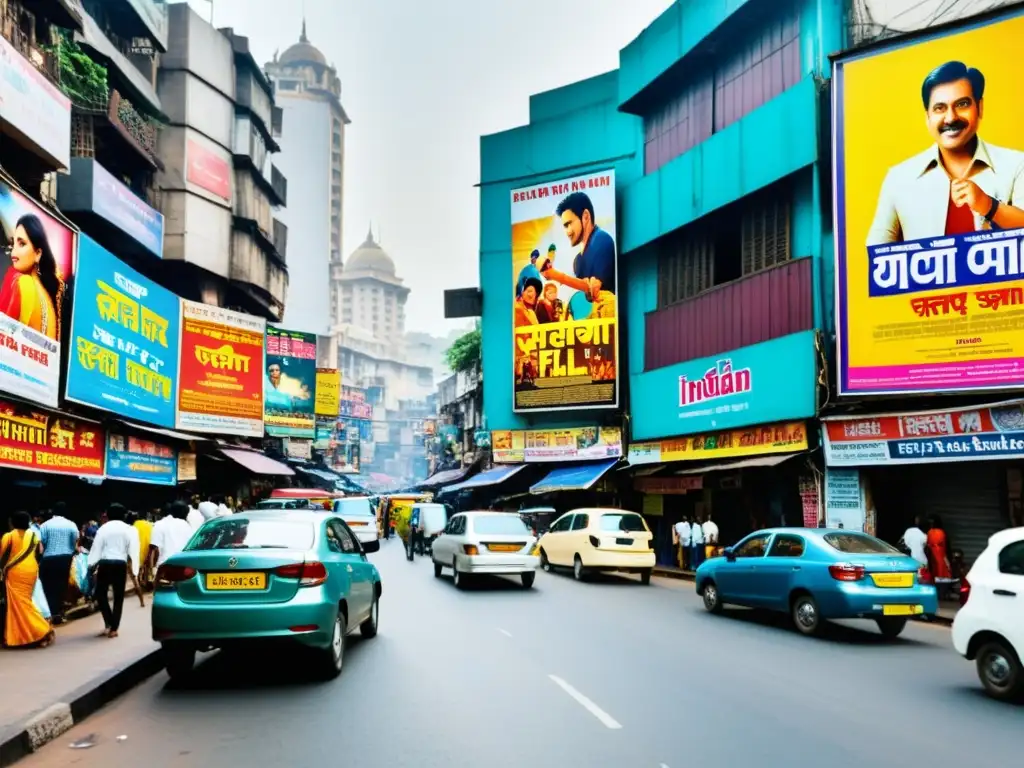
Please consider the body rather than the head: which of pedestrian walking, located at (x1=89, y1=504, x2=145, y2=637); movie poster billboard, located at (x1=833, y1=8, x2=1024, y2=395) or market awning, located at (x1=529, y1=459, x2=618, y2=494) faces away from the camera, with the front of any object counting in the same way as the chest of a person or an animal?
the pedestrian walking

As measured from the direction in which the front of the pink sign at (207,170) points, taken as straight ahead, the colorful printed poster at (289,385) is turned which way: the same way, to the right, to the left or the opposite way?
the same way

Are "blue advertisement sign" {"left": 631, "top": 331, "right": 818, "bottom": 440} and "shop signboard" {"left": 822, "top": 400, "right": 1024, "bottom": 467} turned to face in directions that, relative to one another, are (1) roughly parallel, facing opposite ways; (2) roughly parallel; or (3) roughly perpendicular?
roughly parallel

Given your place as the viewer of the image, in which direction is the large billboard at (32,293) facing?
facing the viewer and to the right of the viewer

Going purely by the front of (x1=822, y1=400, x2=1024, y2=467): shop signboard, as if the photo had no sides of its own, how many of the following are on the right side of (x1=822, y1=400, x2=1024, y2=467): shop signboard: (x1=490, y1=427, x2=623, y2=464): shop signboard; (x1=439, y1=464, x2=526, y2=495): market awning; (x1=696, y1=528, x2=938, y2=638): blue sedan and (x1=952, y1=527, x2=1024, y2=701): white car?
2

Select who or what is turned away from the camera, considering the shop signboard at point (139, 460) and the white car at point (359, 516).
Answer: the white car

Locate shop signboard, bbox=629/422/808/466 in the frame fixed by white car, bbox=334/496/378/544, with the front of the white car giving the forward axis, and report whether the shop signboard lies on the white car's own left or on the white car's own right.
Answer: on the white car's own right

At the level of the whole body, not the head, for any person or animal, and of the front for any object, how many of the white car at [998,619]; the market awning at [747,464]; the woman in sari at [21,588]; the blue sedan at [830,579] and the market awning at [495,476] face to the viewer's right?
1

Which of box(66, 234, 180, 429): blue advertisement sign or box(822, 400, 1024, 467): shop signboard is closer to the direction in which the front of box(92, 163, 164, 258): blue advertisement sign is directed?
the shop signboard

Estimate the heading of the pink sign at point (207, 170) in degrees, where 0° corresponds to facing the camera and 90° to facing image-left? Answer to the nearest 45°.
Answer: approximately 315°

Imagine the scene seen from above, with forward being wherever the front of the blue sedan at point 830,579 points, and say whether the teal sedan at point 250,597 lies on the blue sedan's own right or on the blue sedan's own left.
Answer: on the blue sedan's own left

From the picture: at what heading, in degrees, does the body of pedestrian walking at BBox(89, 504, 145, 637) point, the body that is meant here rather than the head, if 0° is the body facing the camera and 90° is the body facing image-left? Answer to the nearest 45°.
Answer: approximately 180°

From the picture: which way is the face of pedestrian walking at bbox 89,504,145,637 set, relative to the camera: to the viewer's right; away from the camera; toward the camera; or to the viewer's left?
away from the camera

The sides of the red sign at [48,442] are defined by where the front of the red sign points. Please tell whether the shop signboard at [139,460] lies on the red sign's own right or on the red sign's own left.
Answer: on the red sign's own left

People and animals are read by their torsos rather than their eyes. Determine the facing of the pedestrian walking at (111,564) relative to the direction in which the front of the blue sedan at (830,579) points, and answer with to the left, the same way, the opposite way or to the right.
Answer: the same way

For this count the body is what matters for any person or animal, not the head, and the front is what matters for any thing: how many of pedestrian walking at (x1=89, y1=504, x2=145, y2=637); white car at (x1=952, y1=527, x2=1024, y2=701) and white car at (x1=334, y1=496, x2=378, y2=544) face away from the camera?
2

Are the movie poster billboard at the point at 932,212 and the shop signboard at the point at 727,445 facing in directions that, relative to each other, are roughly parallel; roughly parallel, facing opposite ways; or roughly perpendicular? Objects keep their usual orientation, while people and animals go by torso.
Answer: roughly parallel

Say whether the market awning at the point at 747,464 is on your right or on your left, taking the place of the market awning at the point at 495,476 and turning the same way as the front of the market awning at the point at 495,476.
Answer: on your left
